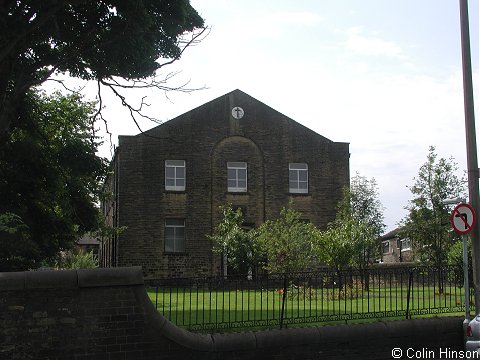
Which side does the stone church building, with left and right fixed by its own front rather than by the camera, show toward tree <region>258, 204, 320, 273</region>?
front

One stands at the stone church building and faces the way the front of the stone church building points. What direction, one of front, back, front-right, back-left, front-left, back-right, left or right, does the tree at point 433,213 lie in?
front-left

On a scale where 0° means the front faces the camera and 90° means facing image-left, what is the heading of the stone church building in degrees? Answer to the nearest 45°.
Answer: approximately 0°

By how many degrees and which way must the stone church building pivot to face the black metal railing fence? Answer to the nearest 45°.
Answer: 0° — it already faces it

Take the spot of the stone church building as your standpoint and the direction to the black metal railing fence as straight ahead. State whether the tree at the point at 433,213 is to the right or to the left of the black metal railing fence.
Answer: left

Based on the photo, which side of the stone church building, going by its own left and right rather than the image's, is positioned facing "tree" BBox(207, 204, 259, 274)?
front

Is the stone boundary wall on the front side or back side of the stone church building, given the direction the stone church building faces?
on the front side

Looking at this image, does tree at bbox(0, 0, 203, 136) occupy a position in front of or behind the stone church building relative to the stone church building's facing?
in front
